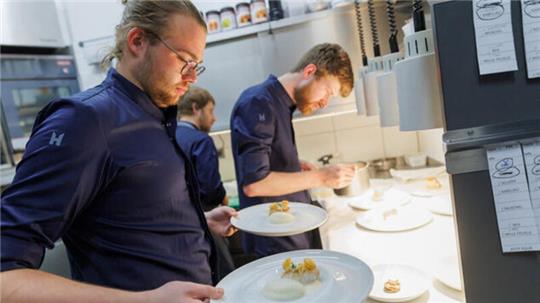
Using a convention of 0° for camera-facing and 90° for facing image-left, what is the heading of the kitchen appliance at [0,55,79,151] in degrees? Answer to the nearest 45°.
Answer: approximately 0°

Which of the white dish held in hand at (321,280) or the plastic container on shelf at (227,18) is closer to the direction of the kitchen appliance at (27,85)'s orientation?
the white dish held in hand

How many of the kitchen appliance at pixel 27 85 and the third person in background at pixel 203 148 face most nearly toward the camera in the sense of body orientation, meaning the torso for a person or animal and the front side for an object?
1

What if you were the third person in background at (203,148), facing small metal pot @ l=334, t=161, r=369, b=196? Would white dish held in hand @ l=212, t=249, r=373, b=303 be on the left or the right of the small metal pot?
right

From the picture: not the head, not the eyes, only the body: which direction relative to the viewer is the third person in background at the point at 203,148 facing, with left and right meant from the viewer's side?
facing away from the viewer and to the right of the viewer

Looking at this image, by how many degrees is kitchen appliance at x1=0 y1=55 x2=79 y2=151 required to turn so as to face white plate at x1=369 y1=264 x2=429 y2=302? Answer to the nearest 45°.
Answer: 0° — it already faces it

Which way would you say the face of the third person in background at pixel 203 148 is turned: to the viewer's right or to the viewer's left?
to the viewer's right

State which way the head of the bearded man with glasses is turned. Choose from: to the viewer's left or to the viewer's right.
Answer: to the viewer's right

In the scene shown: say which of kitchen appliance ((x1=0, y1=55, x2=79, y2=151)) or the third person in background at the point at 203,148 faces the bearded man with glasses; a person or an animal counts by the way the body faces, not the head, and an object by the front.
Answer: the kitchen appliance
